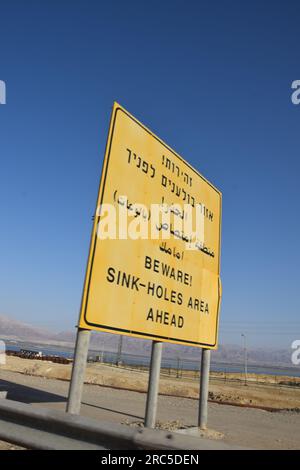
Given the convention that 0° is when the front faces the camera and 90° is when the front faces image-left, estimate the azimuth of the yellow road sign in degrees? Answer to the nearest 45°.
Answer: approximately 315°
